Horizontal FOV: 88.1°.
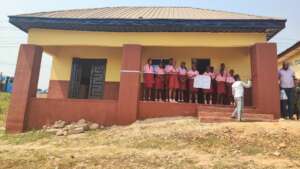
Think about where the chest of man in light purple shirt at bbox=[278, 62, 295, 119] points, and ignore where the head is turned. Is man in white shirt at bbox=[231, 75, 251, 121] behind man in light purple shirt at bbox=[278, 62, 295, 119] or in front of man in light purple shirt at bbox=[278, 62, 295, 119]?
in front

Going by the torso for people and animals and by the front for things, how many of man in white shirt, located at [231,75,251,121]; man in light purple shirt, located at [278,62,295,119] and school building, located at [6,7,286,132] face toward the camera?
2

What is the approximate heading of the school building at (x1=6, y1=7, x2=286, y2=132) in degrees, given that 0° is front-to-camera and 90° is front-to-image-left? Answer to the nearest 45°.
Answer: approximately 0°

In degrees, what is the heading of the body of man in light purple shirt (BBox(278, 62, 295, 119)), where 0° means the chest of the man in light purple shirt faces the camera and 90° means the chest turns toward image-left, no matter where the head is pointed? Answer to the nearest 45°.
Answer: approximately 0°

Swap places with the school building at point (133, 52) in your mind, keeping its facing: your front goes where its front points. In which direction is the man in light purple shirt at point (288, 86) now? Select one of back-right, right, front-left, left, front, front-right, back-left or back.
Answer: left
